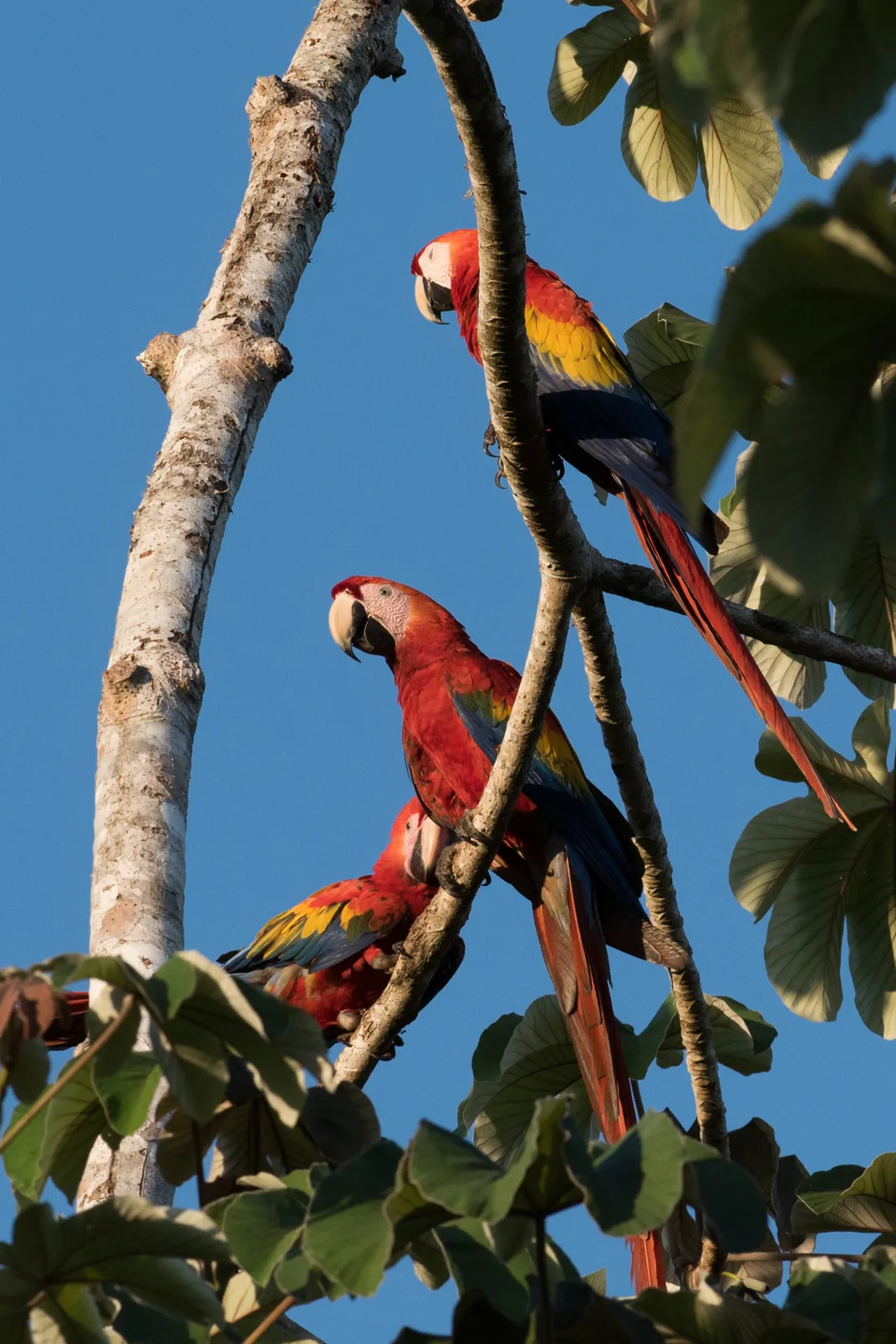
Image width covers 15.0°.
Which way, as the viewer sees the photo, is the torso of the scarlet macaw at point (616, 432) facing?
to the viewer's left

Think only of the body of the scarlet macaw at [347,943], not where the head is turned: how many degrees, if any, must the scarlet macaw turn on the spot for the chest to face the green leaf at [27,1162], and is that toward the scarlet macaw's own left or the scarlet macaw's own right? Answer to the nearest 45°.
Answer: approximately 90° to the scarlet macaw's own right

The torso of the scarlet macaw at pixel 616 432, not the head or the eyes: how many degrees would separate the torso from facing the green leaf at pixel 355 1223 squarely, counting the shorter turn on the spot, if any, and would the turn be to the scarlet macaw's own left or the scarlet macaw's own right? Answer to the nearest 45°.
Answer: approximately 90° to the scarlet macaw's own left

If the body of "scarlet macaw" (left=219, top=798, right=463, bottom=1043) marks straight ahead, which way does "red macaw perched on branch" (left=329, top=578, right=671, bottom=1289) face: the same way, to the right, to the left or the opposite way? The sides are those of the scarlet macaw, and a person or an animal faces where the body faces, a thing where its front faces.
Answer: the opposite way

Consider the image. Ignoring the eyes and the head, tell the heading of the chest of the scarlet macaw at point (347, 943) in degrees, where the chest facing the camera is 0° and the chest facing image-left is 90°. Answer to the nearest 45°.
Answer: approximately 270°

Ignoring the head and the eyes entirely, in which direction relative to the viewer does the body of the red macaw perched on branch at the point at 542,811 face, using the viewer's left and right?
facing to the left of the viewer

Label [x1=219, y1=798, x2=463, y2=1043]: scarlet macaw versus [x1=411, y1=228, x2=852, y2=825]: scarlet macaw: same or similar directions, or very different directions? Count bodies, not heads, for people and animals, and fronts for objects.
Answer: very different directions
